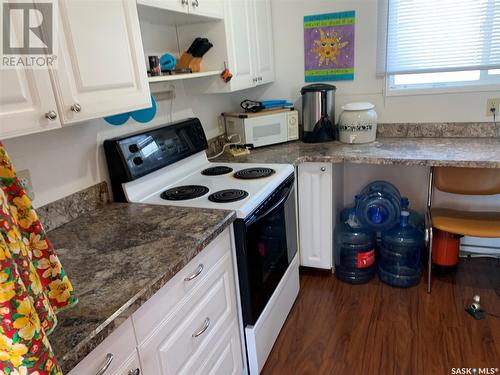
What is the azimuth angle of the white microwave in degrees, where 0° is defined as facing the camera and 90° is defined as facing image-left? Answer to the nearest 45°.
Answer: approximately 315°

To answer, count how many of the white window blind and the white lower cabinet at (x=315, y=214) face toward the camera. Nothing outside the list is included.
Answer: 2

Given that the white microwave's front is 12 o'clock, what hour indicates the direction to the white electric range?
The white electric range is roughly at 2 o'clock from the white microwave.

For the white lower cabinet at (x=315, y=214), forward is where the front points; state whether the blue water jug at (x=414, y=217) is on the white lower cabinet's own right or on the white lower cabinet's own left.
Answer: on the white lower cabinet's own left

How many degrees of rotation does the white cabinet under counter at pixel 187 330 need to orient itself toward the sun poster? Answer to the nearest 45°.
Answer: approximately 90° to its left

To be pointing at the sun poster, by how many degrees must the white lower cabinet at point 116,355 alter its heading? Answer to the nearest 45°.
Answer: approximately 90° to its left

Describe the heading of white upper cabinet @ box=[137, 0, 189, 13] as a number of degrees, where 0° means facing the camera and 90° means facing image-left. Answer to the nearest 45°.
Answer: approximately 315°

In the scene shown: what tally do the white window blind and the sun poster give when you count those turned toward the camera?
2

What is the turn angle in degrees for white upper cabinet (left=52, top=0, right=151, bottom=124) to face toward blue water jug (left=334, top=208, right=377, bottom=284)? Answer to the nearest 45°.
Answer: approximately 45° to its left

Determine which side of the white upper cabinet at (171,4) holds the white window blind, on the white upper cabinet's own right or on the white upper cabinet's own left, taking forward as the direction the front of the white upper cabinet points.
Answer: on the white upper cabinet's own left
